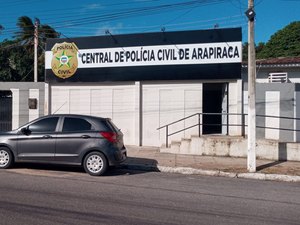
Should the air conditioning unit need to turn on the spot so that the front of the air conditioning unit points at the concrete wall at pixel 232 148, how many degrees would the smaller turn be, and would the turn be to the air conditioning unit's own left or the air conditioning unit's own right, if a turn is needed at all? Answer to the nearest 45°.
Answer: approximately 45° to the air conditioning unit's own right

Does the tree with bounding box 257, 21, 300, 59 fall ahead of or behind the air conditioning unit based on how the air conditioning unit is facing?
behind

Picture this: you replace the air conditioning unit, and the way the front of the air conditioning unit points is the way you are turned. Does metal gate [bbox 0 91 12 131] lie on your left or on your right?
on your right

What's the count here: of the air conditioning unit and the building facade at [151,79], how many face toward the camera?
2

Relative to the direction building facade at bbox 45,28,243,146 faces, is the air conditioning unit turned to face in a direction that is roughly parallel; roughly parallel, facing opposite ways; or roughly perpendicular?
roughly parallel

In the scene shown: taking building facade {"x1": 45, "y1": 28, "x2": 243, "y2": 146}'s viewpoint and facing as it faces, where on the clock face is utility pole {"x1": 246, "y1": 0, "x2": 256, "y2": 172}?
The utility pole is roughly at 11 o'clock from the building facade.

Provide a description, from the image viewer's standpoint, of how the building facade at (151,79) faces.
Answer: facing the viewer

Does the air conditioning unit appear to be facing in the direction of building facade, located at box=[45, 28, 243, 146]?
no

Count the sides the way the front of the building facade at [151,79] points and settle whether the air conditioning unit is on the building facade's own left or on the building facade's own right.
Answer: on the building facade's own left

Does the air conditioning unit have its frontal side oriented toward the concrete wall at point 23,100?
no

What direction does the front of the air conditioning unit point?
toward the camera

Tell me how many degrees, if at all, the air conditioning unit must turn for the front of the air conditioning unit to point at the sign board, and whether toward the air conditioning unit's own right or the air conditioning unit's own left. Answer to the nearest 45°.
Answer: approximately 45° to the air conditioning unit's own right

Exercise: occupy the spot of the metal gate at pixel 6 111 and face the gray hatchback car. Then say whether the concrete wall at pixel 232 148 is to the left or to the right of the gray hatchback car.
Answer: left

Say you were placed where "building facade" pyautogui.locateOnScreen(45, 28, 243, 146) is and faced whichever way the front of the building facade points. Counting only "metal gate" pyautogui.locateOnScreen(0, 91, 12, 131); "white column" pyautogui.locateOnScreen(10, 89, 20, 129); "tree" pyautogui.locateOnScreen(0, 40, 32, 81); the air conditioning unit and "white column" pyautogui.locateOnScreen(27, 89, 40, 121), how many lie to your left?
1

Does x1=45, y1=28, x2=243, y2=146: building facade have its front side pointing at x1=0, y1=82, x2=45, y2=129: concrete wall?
no

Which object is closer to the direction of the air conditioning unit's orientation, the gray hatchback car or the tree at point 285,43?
the gray hatchback car

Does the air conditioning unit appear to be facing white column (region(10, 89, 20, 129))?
no

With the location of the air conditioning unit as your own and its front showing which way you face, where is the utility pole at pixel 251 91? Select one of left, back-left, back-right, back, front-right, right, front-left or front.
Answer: front
